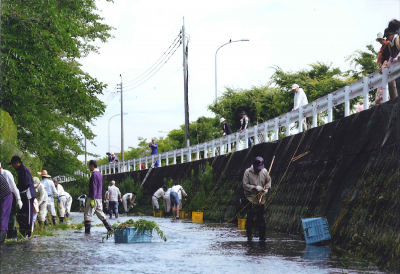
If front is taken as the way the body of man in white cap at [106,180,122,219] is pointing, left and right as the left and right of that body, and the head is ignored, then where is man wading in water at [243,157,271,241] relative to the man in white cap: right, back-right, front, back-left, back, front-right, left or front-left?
back

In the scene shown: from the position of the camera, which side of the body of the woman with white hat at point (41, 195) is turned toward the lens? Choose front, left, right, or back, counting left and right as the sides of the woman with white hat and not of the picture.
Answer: left

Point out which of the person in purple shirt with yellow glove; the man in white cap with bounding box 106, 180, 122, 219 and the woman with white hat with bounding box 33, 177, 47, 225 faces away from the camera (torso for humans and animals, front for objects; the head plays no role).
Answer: the man in white cap

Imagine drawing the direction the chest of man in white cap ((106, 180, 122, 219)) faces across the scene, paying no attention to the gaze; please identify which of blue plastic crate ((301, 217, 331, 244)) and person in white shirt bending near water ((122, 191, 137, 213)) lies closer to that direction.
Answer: the person in white shirt bending near water

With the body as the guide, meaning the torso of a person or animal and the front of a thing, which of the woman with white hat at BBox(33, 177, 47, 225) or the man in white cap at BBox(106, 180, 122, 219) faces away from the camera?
the man in white cap
